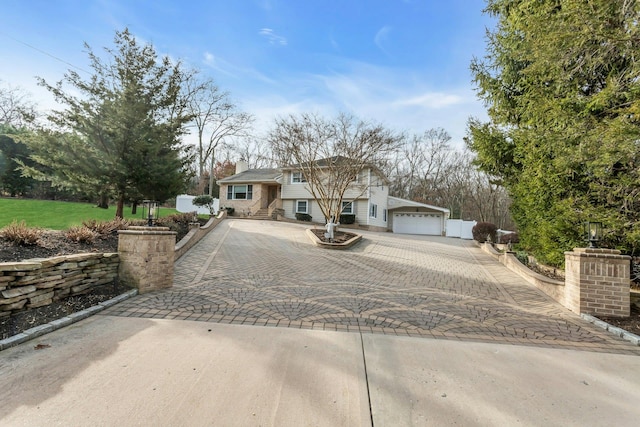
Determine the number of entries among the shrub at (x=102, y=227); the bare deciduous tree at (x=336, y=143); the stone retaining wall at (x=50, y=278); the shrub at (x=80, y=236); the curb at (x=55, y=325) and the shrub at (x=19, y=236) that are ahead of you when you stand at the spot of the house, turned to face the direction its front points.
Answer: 6

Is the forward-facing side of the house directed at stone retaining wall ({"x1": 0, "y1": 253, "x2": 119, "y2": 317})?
yes

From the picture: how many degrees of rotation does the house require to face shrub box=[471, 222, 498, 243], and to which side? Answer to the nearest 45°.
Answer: approximately 45° to its left

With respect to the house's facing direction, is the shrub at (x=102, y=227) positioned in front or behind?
in front

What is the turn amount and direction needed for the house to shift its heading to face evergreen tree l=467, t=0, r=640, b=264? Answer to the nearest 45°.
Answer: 0° — it already faces it

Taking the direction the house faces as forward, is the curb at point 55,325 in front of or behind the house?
in front

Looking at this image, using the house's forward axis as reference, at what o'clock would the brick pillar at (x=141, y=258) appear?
The brick pillar is roughly at 12 o'clock from the house.

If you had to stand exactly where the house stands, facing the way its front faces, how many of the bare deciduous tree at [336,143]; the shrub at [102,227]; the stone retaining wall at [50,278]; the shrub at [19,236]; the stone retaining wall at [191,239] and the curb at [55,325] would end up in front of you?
6

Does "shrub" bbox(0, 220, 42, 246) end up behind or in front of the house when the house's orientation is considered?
in front

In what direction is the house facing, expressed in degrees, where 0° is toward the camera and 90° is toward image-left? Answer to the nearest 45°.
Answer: approximately 0°

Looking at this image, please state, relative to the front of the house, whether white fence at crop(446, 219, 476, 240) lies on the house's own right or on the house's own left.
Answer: on the house's own left
